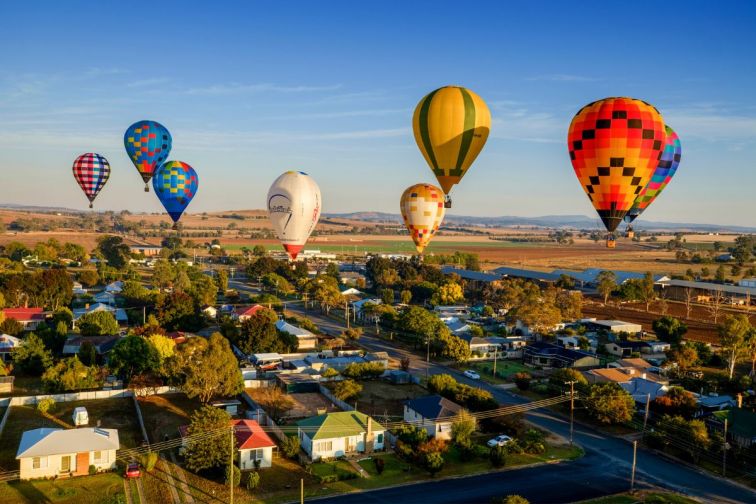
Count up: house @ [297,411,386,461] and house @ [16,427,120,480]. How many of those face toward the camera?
2

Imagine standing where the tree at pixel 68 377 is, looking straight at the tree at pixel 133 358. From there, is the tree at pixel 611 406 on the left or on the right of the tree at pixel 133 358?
right

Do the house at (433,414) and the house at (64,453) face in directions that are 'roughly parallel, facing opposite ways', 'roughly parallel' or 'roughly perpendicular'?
roughly parallel

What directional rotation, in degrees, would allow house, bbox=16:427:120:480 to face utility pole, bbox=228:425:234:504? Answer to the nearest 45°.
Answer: approximately 45° to its left

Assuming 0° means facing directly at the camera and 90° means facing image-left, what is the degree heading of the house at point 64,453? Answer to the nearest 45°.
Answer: approximately 0°

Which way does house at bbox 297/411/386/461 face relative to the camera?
toward the camera

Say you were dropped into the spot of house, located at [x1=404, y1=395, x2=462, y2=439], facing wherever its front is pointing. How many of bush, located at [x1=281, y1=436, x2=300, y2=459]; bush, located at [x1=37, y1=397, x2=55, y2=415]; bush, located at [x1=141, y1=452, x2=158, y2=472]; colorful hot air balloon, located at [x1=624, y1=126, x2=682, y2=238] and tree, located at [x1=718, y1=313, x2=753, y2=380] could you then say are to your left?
2

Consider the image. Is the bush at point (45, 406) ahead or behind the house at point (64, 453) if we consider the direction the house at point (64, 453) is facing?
behind

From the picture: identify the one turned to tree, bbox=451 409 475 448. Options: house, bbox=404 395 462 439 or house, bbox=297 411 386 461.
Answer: house, bbox=404 395 462 439

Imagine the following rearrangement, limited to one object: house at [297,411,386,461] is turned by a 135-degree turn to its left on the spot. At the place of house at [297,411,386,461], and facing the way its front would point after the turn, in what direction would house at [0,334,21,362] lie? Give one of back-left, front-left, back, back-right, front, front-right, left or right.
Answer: left

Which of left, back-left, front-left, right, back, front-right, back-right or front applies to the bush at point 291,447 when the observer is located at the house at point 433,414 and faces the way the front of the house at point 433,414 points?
right

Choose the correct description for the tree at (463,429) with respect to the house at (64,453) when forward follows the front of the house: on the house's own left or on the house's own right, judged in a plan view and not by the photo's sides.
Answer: on the house's own left

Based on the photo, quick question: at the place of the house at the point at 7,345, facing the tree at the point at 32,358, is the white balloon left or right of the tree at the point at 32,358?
left

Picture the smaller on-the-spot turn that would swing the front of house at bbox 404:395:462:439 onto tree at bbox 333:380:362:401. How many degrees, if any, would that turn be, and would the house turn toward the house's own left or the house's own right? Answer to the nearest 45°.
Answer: approximately 180°

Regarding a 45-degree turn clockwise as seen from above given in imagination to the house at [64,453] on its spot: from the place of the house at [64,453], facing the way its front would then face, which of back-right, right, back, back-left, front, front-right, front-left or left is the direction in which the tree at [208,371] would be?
back
